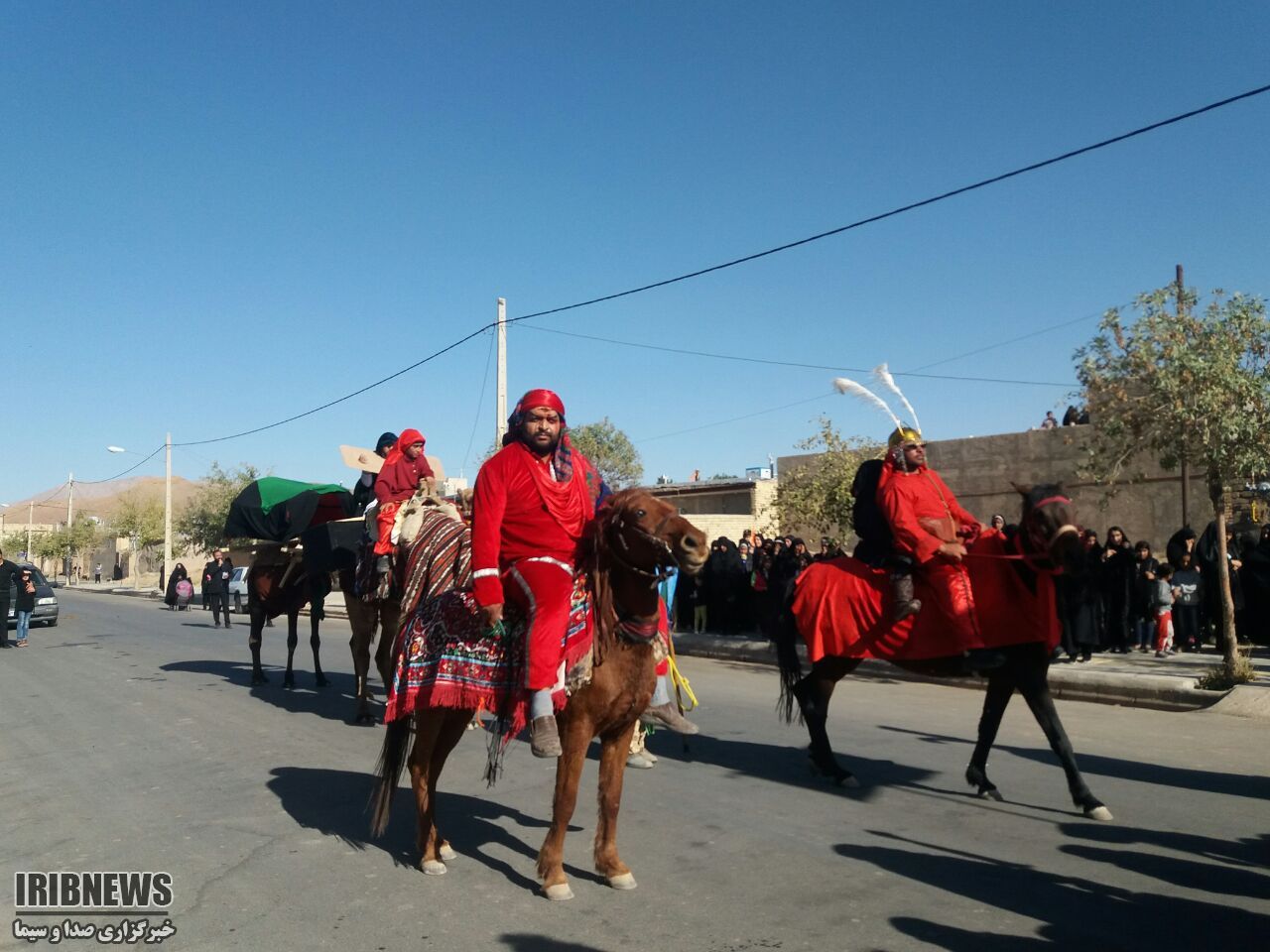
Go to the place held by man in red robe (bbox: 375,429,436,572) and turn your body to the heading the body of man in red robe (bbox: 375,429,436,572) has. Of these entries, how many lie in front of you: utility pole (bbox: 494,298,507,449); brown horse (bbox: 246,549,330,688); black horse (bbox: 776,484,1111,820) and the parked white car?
1

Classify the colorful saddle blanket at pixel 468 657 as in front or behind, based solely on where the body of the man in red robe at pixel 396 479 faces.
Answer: in front

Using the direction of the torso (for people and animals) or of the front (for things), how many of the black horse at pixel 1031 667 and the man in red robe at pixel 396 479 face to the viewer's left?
0

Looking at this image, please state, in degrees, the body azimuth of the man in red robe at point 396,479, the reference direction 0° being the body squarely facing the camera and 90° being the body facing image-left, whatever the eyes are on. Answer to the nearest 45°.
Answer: approximately 315°

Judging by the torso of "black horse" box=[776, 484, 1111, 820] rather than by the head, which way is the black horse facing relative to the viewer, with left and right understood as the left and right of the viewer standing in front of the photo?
facing to the right of the viewer

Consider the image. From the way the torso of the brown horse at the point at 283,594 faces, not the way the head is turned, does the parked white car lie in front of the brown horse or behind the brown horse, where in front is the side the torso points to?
behind

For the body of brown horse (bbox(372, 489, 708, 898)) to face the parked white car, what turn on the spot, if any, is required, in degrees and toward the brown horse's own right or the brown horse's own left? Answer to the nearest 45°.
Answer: approximately 135° to the brown horse's own left

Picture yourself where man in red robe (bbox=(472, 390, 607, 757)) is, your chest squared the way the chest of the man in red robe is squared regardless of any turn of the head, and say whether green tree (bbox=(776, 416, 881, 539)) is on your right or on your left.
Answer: on your left

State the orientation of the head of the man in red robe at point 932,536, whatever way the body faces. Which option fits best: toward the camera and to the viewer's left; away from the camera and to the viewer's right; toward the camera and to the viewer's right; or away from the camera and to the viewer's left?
toward the camera and to the viewer's right

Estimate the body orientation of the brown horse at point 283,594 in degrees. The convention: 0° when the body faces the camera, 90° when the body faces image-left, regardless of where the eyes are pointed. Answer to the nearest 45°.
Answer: approximately 315°

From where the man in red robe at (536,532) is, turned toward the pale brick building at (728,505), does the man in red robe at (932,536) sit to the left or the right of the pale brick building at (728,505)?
right

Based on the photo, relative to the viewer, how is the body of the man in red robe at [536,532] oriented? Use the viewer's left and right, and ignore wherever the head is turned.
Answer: facing the viewer and to the right of the viewer
